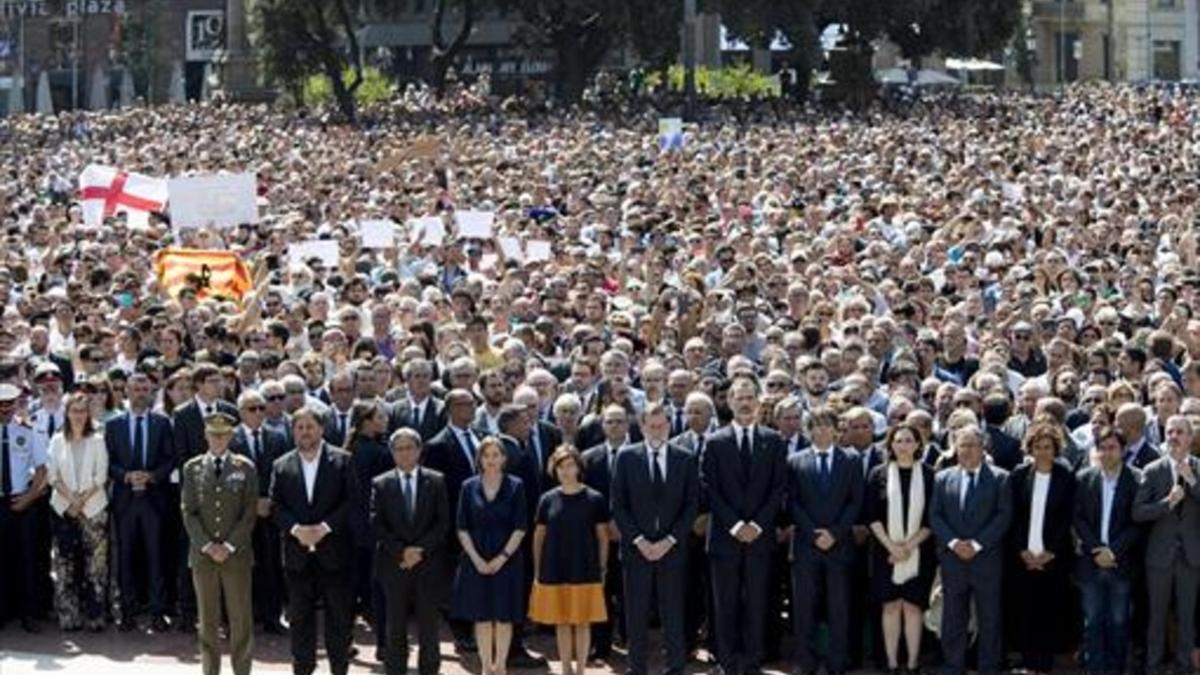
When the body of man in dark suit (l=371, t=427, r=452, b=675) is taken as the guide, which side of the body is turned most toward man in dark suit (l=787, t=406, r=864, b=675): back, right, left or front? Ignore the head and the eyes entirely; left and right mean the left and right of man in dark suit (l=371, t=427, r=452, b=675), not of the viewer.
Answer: left

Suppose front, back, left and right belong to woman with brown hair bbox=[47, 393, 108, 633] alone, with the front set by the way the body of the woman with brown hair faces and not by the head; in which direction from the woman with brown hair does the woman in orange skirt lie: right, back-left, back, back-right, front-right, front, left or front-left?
front-left

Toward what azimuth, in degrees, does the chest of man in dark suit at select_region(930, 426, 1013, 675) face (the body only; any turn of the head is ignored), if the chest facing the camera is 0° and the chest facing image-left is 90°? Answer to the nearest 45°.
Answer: approximately 0°

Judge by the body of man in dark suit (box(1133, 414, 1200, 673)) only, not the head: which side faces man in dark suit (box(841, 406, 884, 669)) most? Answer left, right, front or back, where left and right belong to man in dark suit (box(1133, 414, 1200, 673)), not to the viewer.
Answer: right

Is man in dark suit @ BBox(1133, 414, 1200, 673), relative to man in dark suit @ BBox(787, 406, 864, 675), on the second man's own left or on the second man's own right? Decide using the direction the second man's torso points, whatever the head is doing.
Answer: on the second man's own left

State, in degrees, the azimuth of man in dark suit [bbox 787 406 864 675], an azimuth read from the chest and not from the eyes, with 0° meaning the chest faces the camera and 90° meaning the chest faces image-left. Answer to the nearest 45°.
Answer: approximately 0°
